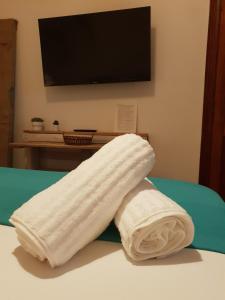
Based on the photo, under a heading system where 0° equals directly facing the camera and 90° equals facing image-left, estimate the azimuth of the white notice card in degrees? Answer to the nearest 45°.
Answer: approximately 0°

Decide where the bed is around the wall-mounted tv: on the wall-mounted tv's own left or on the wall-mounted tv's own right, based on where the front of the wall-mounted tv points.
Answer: on the wall-mounted tv's own left

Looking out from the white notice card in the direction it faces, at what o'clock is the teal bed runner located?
The teal bed runner is roughly at 12 o'clock from the white notice card.

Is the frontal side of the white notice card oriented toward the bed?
yes

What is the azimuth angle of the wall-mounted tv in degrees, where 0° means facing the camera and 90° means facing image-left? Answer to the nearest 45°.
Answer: approximately 45°
